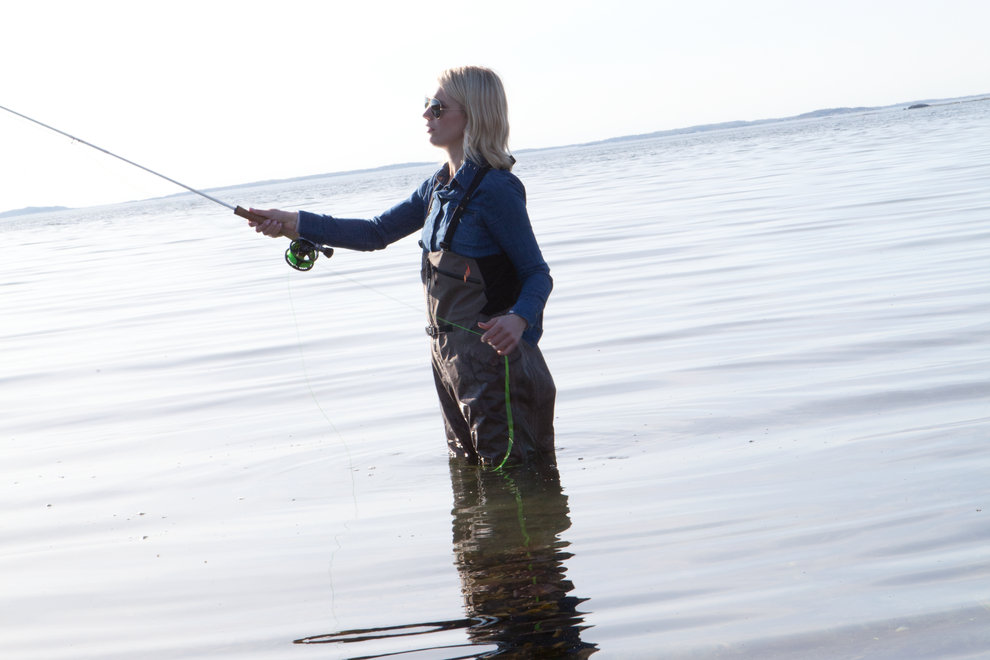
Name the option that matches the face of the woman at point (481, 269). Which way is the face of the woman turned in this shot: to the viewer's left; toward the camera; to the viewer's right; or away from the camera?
to the viewer's left
